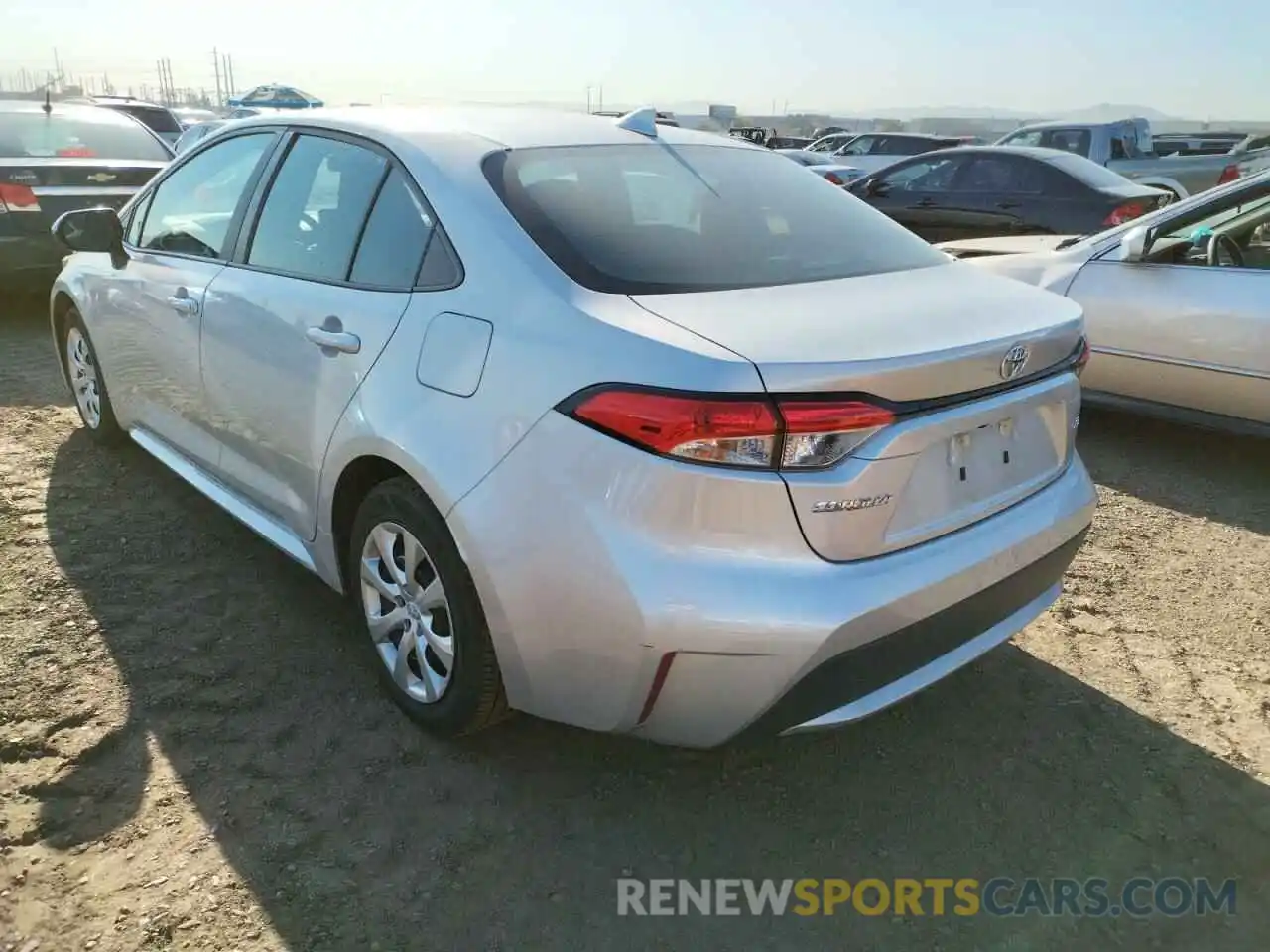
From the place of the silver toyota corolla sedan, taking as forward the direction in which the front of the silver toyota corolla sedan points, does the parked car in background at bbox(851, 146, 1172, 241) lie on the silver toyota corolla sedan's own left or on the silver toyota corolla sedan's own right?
on the silver toyota corolla sedan's own right

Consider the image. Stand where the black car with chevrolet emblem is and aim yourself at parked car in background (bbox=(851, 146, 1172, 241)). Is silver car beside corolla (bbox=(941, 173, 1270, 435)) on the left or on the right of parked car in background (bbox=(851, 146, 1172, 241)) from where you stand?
right

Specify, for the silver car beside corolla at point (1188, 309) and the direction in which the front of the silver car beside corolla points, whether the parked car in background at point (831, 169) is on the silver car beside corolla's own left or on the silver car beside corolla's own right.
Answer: on the silver car beside corolla's own right

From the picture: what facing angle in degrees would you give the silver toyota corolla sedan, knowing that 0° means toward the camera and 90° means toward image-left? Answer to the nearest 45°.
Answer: approximately 135°

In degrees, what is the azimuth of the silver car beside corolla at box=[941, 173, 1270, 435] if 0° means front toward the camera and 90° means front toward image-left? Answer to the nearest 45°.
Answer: approximately 90°

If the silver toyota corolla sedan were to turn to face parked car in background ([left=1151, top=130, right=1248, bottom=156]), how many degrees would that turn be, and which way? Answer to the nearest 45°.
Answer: approximately 90° to its right

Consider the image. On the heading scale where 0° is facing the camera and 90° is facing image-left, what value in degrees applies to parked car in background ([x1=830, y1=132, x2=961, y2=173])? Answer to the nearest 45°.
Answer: approximately 90°

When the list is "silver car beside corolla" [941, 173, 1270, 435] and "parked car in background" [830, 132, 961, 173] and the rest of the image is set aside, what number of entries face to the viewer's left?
2

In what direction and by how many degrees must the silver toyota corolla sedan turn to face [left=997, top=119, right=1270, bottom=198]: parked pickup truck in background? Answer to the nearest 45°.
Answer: approximately 90° to its right

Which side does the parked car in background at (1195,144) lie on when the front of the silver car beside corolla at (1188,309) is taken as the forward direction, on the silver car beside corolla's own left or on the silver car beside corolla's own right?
on the silver car beside corolla's own right

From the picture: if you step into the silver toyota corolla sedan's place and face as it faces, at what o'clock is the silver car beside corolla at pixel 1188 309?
The silver car beside corolla is roughly at 3 o'clock from the silver toyota corolla sedan.

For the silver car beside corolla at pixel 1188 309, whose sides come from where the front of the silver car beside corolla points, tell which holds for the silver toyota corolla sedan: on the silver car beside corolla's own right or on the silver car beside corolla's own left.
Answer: on the silver car beside corolla's own left

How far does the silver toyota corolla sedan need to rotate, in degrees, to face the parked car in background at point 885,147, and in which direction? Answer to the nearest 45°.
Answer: approximately 45° to its right
